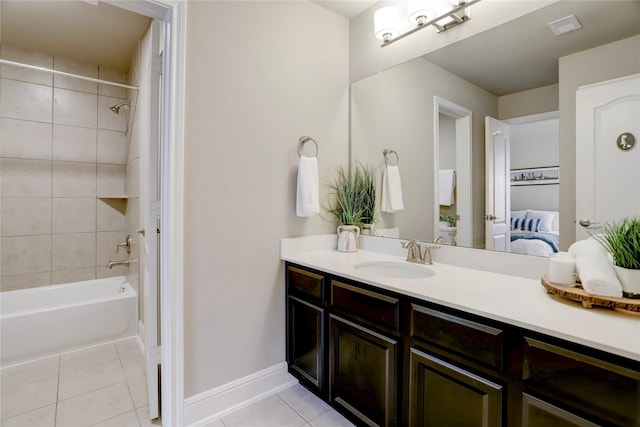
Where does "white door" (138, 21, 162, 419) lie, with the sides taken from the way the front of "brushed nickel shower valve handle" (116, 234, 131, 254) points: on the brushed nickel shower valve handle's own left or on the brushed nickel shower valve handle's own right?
on the brushed nickel shower valve handle's own left

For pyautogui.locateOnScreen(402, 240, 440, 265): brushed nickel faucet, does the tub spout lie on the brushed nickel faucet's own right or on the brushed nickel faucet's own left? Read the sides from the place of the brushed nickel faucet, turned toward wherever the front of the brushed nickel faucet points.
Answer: on the brushed nickel faucet's own right

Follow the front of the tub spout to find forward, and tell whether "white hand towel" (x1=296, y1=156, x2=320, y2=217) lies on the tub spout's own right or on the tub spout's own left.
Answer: on the tub spout's own left

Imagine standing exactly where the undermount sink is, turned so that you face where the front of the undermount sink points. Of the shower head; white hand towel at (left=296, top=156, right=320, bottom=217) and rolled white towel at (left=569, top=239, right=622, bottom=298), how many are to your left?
1

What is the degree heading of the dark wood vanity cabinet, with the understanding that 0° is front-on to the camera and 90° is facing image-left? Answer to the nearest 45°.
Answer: approximately 45°

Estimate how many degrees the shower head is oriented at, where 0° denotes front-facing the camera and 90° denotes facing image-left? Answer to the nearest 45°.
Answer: approximately 90°

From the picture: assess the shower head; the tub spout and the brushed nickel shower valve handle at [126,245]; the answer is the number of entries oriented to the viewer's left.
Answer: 3

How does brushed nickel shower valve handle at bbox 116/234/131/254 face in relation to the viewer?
to the viewer's left
